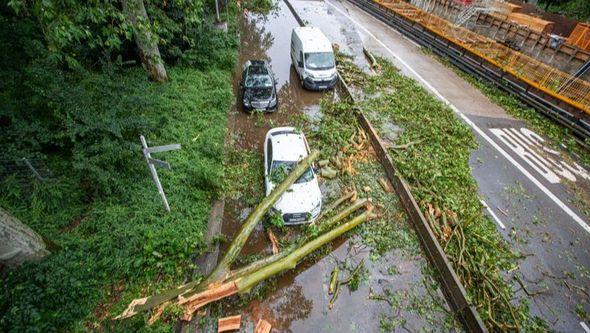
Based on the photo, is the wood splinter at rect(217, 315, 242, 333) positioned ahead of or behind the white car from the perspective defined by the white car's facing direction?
ahead

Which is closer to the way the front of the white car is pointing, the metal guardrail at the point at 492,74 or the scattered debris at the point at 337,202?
the scattered debris

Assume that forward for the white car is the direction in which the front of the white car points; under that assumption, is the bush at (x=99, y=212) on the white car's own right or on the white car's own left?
on the white car's own right

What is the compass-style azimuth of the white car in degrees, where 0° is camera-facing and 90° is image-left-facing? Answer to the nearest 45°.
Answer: approximately 0°

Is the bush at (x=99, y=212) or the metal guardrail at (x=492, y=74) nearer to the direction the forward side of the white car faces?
the bush

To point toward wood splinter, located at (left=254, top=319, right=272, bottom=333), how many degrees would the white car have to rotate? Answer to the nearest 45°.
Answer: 0° — it already faces it

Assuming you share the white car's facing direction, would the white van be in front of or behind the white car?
behind

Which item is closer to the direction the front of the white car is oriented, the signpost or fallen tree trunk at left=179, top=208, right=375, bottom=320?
the fallen tree trunk

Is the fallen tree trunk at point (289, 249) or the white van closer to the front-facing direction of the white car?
the fallen tree trunk

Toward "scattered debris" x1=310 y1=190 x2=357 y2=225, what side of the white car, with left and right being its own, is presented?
left

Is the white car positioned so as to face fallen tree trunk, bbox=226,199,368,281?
yes

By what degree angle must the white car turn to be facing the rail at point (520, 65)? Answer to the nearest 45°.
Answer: approximately 135° to its left

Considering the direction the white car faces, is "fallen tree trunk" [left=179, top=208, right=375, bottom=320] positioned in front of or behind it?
in front

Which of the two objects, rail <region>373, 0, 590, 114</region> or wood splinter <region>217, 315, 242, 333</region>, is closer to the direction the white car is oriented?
the wood splinter
